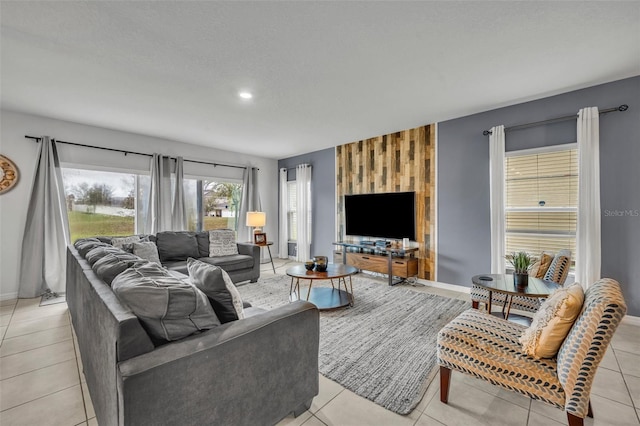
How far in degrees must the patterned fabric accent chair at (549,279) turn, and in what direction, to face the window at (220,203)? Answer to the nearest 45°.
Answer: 0° — it already faces it

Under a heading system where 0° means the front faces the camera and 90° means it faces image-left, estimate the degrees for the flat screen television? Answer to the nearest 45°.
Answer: approximately 45°

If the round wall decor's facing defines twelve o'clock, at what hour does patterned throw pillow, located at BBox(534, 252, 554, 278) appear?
The patterned throw pillow is roughly at 11 o'clock from the round wall decor.

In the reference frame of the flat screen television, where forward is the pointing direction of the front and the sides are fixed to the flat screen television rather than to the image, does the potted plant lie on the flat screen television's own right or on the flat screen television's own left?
on the flat screen television's own left

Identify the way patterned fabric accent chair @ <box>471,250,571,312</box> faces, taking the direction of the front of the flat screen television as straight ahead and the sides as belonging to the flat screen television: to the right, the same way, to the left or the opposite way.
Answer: to the right

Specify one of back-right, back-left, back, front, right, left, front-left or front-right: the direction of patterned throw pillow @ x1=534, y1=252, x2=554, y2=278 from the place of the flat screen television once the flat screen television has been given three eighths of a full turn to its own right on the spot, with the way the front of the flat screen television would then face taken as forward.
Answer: back-right

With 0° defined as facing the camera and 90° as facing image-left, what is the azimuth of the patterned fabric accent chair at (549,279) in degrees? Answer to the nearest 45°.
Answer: approximately 90°
